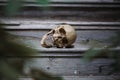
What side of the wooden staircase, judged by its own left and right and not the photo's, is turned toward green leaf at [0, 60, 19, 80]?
front

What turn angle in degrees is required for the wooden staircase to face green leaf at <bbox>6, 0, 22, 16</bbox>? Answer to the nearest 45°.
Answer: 0° — it already faces it

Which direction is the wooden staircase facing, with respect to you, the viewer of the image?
facing the viewer
